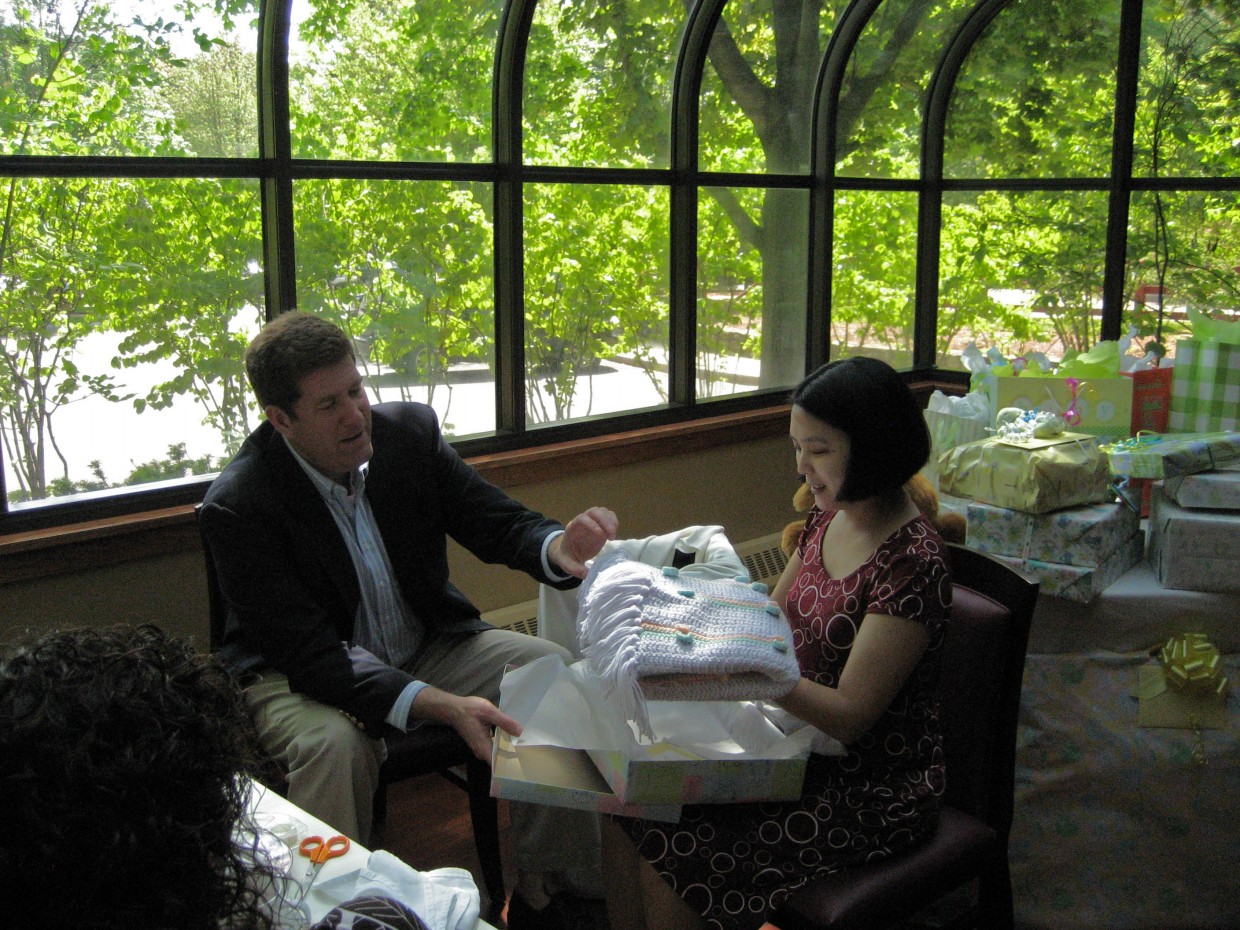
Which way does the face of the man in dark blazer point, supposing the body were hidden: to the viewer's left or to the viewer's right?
to the viewer's right

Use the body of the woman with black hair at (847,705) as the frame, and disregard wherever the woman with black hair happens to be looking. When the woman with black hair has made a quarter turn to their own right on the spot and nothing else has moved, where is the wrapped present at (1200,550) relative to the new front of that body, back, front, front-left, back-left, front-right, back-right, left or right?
right

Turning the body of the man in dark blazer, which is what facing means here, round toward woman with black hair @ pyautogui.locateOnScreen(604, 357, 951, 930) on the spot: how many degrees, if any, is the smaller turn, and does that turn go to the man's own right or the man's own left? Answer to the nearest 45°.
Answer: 0° — they already face them

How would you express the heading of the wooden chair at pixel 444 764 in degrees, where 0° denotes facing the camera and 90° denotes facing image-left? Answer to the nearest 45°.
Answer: approximately 315°

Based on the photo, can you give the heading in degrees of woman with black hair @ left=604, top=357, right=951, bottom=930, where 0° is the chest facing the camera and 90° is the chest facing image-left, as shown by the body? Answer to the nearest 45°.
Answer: approximately 45°

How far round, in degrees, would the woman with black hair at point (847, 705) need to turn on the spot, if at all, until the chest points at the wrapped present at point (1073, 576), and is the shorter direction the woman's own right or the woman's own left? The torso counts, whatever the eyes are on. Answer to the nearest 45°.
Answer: approximately 180°

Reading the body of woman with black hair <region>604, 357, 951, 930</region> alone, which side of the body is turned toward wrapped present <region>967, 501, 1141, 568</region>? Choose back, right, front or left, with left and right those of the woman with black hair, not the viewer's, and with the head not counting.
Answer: back

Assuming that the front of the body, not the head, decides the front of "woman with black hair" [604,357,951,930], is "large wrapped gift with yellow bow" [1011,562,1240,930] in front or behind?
behind

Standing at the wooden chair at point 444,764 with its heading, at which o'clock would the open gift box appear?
The open gift box is roughly at 1 o'clock from the wooden chair.

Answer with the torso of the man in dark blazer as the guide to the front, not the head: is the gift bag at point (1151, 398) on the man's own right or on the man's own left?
on the man's own left
